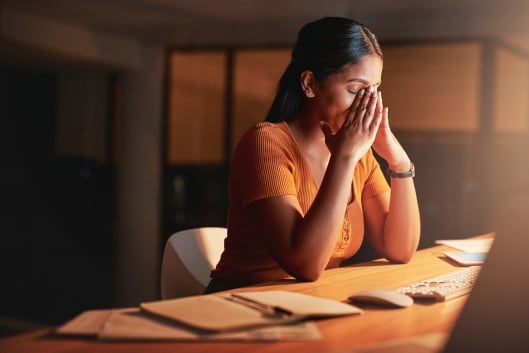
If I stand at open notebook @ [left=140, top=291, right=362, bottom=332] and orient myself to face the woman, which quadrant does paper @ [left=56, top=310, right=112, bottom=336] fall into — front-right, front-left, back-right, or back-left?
back-left

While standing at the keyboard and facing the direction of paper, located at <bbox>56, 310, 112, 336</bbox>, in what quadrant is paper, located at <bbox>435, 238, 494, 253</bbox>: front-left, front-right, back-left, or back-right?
back-right

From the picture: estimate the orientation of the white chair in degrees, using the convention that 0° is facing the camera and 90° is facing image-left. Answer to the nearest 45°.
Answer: approximately 315°

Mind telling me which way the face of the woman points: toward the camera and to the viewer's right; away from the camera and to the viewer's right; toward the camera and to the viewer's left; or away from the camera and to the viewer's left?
toward the camera and to the viewer's right

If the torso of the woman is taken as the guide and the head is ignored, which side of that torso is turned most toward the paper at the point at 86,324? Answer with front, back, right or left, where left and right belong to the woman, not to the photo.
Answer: right

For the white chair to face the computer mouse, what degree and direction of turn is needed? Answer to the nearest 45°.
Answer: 0° — it already faces it

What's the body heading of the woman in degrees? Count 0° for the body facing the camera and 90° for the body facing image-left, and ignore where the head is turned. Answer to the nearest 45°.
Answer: approximately 315°

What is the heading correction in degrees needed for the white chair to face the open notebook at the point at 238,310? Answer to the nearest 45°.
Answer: approximately 45° to its right

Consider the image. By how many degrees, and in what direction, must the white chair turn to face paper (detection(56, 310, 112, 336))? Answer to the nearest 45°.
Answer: approximately 45° to its right
